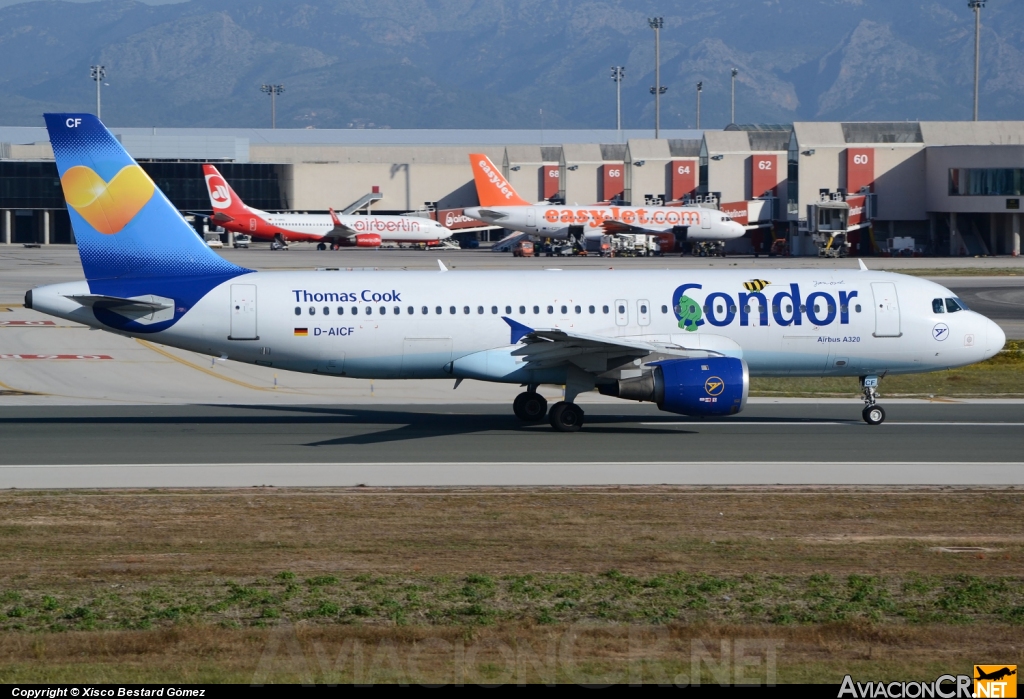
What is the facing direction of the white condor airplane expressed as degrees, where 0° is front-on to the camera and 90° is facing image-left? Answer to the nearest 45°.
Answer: approximately 270°
